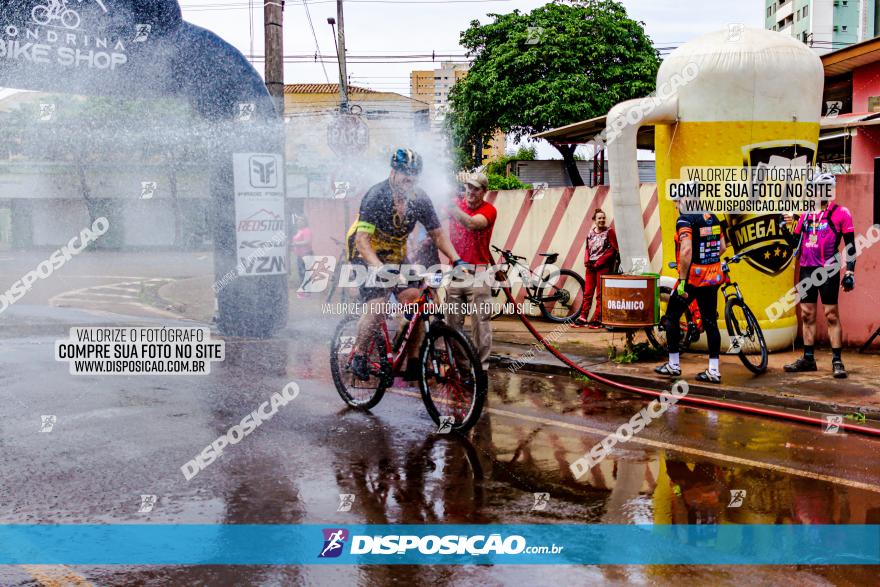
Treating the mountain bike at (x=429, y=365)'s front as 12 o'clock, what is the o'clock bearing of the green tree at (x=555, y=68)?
The green tree is roughly at 8 o'clock from the mountain bike.

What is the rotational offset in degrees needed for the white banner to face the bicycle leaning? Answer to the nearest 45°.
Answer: approximately 90° to its left

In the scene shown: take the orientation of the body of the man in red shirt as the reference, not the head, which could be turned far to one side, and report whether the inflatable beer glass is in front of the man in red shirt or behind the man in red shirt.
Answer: behind

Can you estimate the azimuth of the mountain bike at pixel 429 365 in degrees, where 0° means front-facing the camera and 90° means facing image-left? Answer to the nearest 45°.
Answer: approximately 315°

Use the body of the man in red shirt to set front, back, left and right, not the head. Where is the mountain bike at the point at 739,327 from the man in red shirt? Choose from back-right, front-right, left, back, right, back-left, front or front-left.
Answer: back-left

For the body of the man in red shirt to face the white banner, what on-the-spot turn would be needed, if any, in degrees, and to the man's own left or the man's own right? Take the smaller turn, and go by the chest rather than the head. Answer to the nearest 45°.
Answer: approximately 90° to the man's own right

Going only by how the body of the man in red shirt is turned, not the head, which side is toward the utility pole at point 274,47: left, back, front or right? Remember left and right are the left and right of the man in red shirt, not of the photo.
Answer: right

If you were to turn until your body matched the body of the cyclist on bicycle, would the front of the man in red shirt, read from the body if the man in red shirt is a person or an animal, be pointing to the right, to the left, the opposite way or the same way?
to the right

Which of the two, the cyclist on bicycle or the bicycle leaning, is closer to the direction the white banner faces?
the cyclist on bicycle

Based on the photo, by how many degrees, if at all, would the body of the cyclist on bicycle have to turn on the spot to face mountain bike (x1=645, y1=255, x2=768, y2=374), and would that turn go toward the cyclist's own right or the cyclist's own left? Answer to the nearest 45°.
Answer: approximately 90° to the cyclist's own left

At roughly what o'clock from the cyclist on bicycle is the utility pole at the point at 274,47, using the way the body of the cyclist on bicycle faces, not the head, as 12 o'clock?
The utility pole is roughly at 7 o'clock from the cyclist on bicycle.

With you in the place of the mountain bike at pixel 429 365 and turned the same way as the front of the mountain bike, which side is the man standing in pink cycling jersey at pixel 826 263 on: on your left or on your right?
on your left
